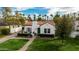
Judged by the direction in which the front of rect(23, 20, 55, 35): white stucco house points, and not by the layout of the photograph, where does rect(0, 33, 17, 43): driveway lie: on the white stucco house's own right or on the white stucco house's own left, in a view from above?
on the white stucco house's own right

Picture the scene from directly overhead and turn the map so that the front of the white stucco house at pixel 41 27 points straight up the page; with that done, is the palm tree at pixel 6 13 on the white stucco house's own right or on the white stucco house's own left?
on the white stucco house's own right

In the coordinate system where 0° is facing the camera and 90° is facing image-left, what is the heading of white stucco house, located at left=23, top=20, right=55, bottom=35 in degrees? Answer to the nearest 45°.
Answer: approximately 0°

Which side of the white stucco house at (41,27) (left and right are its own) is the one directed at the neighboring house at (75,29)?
left

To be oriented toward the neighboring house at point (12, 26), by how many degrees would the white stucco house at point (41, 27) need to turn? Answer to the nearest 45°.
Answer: approximately 90° to its right
